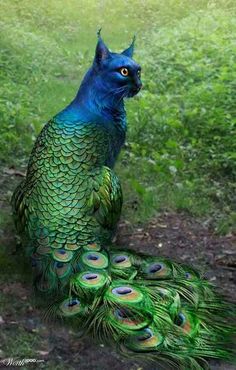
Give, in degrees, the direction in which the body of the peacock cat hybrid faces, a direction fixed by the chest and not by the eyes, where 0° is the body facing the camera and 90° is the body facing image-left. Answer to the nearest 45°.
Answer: approximately 225°
